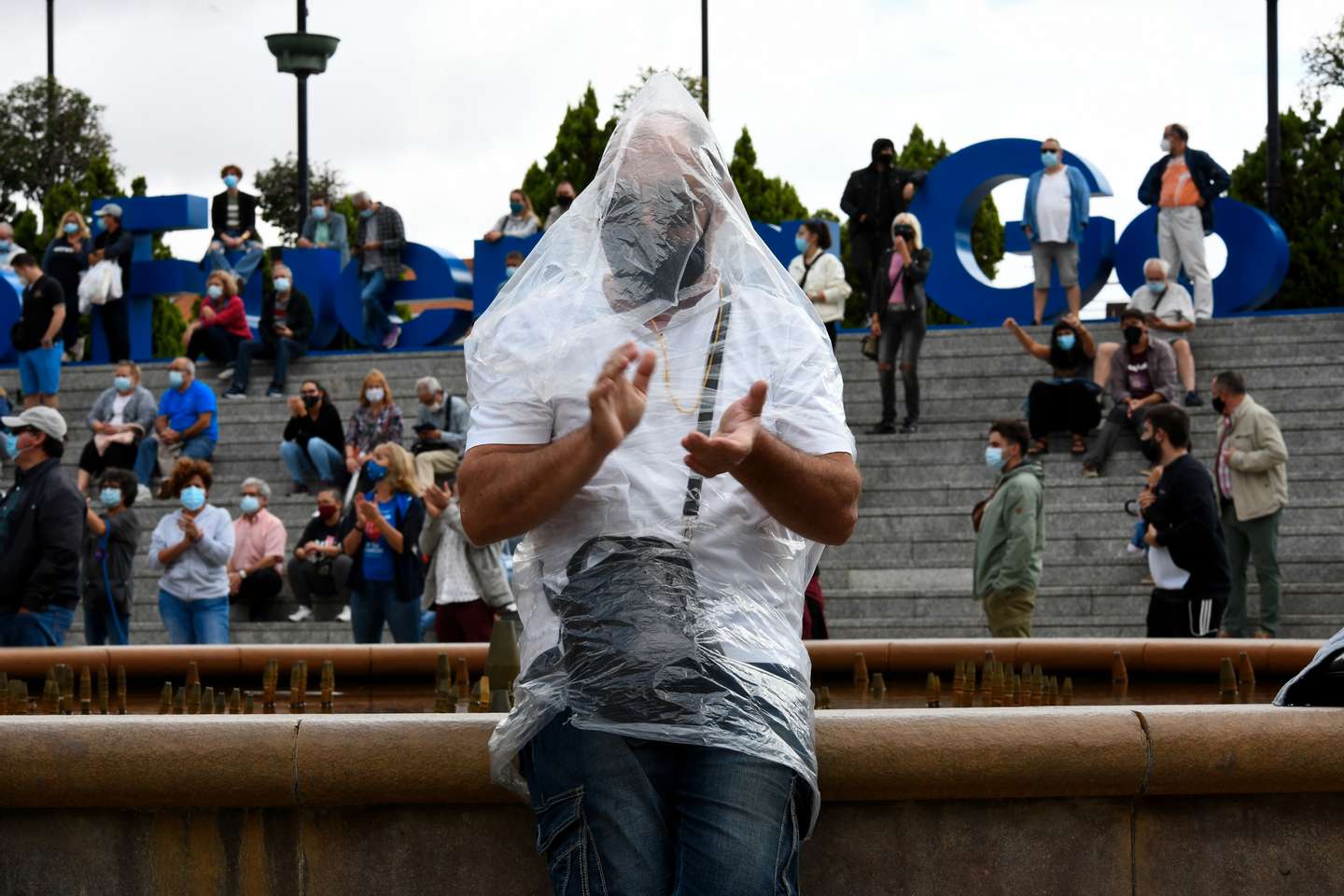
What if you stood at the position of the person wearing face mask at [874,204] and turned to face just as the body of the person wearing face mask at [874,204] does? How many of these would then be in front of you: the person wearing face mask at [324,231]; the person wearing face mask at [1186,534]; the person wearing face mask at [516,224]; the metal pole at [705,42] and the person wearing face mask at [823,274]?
2

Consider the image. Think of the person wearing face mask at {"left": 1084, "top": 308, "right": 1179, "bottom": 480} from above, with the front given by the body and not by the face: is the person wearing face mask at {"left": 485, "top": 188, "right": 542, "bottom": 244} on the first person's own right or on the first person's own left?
on the first person's own right

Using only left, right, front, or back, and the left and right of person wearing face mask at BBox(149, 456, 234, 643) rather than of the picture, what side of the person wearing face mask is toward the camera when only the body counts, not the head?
front

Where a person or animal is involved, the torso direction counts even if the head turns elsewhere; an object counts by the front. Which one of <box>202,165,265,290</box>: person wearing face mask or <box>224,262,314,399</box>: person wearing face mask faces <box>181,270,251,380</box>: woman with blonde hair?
<box>202,165,265,290</box>: person wearing face mask

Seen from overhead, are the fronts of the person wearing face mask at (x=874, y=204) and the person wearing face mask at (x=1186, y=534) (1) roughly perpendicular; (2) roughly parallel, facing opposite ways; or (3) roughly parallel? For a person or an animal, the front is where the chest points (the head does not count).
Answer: roughly perpendicular

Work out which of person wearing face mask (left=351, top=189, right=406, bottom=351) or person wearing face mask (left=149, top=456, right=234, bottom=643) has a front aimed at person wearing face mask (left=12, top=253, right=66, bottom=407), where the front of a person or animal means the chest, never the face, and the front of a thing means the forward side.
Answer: person wearing face mask (left=351, top=189, right=406, bottom=351)

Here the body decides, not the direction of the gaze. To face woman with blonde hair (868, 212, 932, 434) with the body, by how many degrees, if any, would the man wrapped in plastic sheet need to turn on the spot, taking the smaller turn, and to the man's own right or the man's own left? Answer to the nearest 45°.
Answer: approximately 180°

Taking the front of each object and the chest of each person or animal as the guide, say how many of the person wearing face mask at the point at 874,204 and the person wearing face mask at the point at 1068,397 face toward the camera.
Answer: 2

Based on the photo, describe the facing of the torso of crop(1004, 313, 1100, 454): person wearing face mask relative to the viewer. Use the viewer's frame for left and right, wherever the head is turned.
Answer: facing the viewer

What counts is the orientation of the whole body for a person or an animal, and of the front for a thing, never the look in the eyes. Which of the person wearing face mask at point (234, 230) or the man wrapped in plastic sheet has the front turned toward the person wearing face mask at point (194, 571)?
the person wearing face mask at point (234, 230)

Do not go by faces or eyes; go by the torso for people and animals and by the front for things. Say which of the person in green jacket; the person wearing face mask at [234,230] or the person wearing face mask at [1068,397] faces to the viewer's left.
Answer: the person in green jacket

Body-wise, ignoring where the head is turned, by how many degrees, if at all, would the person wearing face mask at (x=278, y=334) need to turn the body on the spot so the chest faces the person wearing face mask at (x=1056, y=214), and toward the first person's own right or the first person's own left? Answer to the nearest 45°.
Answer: approximately 90° to the first person's own left

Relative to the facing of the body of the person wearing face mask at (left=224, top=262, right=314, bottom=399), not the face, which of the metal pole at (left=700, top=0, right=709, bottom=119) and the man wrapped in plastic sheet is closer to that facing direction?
the man wrapped in plastic sheet
